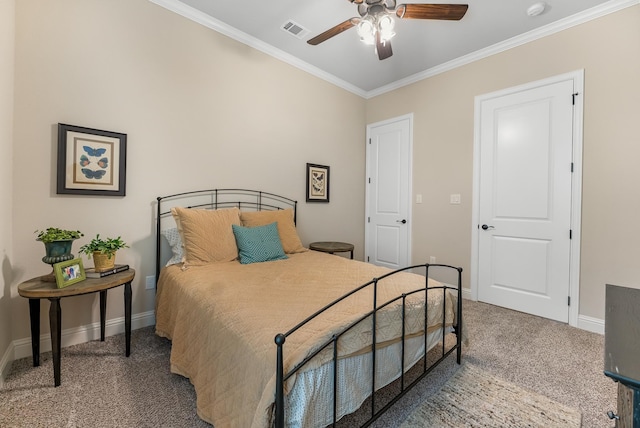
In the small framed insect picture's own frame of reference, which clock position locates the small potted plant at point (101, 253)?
The small potted plant is roughly at 3 o'clock from the small framed insect picture.

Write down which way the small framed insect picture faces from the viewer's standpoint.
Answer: facing the viewer and to the right of the viewer

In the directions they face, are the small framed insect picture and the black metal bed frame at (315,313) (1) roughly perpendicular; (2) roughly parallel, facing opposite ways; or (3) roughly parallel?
roughly parallel

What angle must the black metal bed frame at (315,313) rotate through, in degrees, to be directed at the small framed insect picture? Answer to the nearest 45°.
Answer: approximately 135° to its left

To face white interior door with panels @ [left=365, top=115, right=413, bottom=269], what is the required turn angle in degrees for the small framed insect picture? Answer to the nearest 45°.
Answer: approximately 45° to its left

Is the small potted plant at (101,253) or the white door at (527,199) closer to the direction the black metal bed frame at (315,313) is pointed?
the white door

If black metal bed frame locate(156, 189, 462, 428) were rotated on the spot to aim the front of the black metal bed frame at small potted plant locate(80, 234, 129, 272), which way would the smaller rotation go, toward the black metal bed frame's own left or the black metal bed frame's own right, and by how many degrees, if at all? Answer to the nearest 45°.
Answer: approximately 135° to the black metal bed frame's own right

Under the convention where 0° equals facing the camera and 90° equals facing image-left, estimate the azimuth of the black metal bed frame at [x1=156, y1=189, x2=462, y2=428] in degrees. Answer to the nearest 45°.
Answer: approximately 315°

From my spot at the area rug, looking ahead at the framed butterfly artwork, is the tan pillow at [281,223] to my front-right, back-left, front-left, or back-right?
front-right

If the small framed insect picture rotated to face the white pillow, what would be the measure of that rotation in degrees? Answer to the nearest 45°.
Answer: approximately 90° to its right

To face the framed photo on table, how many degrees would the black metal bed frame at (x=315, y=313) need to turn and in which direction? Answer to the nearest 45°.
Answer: approximately 135° to its right

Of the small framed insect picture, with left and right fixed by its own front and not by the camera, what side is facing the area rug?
front

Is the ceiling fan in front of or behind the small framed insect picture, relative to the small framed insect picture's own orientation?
in front

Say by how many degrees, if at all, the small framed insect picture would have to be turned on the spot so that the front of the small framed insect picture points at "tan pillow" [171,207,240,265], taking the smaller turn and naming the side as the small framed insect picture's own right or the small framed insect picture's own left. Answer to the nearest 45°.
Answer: approximately 90° to the small framed insect picture's own right

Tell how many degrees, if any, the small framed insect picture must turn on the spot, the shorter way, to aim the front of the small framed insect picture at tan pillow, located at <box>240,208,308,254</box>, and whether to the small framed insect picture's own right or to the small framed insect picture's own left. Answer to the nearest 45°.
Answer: approximately 45° to the small framed insect picture's own right

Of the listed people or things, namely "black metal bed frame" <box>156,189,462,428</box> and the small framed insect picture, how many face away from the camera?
0

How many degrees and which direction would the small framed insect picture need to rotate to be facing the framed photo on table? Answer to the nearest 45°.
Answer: approximately 90° to its right

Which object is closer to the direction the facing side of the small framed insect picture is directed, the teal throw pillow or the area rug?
the area rug
